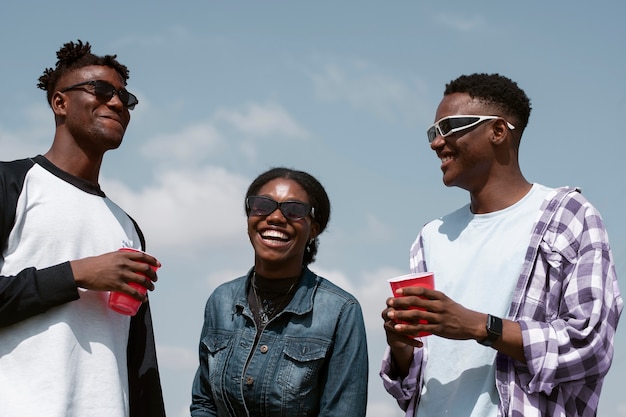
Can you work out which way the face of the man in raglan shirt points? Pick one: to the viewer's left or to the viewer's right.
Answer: to the viewer's right

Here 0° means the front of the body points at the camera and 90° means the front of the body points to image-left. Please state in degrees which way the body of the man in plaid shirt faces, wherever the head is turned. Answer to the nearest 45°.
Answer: approximately 45°

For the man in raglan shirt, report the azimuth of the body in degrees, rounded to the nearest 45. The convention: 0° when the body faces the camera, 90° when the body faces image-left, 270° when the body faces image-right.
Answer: approximately 315°

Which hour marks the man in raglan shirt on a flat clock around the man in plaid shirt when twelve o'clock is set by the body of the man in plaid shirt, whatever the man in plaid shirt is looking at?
The man in raglan shirt is roughly at 1 o'clock from the man in plaid shirt.

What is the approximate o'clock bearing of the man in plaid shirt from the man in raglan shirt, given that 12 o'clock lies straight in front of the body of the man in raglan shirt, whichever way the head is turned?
The man in plaid shirt is roughly at 11 o'clock from the man in raglan shirt.

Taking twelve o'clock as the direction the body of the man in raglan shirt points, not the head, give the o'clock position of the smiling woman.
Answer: The smiling woman is roughly at 10 o'clock from the man in raglan shirt.
